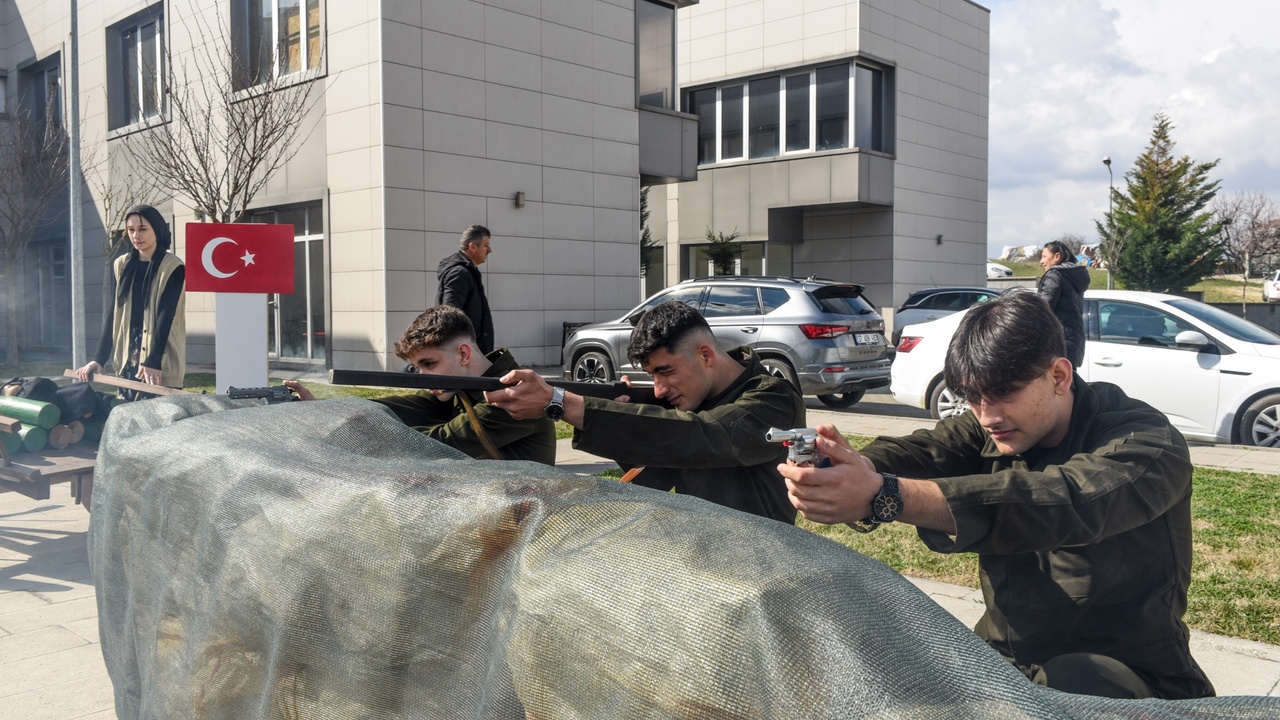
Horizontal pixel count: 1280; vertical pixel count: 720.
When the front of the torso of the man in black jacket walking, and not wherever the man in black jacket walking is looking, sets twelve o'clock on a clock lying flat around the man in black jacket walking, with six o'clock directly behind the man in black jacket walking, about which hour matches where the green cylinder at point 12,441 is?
The green cylinder is roughly at 5 o'clock from the man in black jacket walking.

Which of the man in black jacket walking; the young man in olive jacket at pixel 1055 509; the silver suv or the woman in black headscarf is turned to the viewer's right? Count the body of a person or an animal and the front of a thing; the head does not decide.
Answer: the man in black jacket walking

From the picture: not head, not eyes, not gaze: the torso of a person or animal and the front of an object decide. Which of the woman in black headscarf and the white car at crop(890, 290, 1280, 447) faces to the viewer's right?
the white car

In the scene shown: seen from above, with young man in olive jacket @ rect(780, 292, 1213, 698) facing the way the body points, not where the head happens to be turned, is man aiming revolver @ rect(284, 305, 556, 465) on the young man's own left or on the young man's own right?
on the young man's own right

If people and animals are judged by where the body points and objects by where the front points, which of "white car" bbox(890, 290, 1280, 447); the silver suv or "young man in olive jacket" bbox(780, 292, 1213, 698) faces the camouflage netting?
the young man in olive jacket

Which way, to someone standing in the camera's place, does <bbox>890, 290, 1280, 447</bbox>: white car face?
facing to the right of the viewer

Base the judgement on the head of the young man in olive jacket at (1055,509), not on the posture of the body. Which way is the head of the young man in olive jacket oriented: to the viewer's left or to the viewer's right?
to the viewer's left

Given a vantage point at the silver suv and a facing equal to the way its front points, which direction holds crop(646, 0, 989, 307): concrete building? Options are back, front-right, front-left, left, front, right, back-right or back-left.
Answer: front-right

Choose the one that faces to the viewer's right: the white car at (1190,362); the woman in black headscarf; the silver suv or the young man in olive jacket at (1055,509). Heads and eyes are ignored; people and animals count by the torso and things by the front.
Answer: the white car

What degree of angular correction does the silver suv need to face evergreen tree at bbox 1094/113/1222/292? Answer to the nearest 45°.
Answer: approximately 90° to its right

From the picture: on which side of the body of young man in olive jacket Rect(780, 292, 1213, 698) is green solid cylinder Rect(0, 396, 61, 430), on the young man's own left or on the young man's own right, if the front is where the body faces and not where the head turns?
on the young man's own right

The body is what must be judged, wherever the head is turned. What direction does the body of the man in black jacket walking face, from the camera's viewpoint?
to the viewer's right

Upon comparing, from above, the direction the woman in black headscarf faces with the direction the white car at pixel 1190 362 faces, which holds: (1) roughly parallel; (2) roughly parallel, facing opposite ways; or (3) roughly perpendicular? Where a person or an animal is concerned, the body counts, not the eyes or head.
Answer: roughly perpendicular
